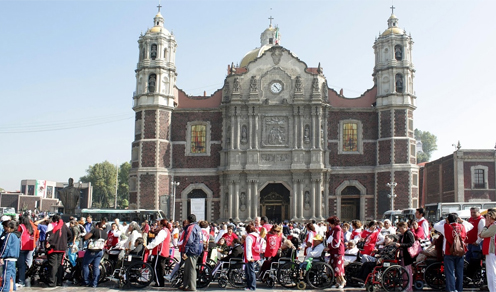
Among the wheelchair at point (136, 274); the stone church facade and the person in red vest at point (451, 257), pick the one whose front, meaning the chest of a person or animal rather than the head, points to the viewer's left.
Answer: the wheelchair

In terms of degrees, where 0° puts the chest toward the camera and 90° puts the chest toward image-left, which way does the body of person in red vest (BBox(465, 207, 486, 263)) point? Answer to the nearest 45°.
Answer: approximately 45°

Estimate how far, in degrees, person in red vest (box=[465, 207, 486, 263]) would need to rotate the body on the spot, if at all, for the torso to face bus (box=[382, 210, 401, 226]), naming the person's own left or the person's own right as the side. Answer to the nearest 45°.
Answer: approximately 135° to the person's own right

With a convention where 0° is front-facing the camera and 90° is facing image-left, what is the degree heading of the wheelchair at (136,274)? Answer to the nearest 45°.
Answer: approximately 90°

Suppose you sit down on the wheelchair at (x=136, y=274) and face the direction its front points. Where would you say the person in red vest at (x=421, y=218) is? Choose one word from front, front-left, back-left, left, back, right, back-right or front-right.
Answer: back

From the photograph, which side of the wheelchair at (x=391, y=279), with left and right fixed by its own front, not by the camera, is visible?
left

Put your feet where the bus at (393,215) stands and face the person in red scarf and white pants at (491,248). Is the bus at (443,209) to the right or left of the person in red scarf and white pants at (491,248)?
left
